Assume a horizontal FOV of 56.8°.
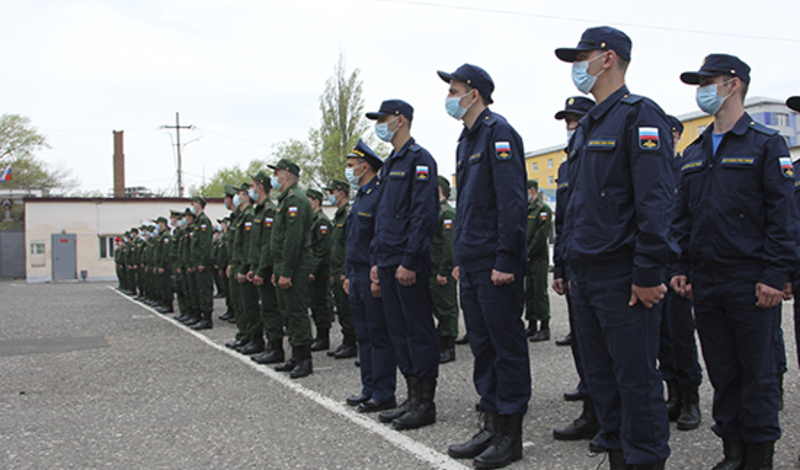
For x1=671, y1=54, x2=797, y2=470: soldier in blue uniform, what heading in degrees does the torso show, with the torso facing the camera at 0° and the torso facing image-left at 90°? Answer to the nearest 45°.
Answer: approximately 45°

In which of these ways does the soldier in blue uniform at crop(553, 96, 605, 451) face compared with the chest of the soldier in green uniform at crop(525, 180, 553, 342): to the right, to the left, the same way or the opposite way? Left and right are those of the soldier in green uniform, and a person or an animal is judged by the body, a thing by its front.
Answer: the same way

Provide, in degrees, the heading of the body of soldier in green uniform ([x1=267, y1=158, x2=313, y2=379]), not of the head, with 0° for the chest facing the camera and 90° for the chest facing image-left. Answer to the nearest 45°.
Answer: approximately 90°

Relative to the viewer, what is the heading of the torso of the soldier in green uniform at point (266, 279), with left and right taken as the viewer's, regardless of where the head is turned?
facing to the left of the viewer

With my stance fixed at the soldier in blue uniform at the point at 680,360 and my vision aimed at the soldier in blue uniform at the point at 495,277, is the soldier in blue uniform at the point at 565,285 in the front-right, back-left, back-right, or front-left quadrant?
front-right

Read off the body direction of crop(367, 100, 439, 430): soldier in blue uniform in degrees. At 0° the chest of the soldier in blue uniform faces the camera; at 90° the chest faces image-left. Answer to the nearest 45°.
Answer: approximately 45°

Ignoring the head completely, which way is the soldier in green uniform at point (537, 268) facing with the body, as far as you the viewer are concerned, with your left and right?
facing the viewer and to the left of the viewer

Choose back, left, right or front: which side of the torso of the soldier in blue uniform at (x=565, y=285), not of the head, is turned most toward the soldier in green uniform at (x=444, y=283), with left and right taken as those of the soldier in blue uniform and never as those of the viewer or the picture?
right

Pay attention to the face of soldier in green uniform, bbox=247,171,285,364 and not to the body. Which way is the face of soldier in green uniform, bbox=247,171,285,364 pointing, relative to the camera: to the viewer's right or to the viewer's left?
to the viewer's left

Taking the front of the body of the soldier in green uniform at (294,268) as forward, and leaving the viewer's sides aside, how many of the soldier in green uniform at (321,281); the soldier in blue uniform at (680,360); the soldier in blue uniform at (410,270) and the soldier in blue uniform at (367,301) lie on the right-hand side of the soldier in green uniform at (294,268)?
1

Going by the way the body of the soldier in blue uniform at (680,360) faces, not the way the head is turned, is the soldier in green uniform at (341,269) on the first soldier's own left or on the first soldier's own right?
on the first soldier's own right

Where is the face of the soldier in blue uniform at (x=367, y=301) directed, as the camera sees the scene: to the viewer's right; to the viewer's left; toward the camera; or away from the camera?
to the viewer's left

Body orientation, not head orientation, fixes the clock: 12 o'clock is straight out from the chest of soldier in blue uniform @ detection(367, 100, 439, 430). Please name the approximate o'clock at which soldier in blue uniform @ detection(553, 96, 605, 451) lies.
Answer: soldier in blue uniform @ detection(553, 96, 605, 451) is roughly at 8 o'clock from soldier in blue uniform @ detection(367, 100, 439, 430).

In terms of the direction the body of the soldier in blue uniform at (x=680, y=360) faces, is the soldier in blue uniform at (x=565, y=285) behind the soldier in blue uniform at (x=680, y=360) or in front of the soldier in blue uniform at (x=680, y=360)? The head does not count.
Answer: in front

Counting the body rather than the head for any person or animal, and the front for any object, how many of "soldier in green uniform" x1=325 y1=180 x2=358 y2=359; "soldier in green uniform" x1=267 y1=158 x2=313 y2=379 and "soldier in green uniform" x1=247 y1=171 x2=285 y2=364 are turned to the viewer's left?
3

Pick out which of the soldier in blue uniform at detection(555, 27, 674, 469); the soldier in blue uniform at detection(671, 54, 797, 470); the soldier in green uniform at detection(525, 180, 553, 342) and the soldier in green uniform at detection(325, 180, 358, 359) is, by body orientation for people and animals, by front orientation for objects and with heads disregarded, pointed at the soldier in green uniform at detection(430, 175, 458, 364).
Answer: the soldier in green uniform at detection(525, 180, 553, 342)

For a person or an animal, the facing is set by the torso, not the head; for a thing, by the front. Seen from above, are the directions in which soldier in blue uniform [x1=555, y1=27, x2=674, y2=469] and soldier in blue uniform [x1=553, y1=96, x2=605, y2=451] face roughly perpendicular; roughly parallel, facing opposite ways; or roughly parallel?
roughly parallel

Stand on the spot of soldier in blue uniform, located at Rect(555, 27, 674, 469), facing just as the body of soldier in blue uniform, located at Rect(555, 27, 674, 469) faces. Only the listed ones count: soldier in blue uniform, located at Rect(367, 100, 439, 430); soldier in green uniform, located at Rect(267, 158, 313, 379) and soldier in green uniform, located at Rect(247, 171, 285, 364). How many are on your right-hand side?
3

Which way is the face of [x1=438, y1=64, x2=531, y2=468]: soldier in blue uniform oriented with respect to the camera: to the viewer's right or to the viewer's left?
to the viewer's left

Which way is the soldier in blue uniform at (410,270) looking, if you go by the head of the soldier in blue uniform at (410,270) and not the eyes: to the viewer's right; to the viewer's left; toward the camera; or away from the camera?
to the viewer's left
